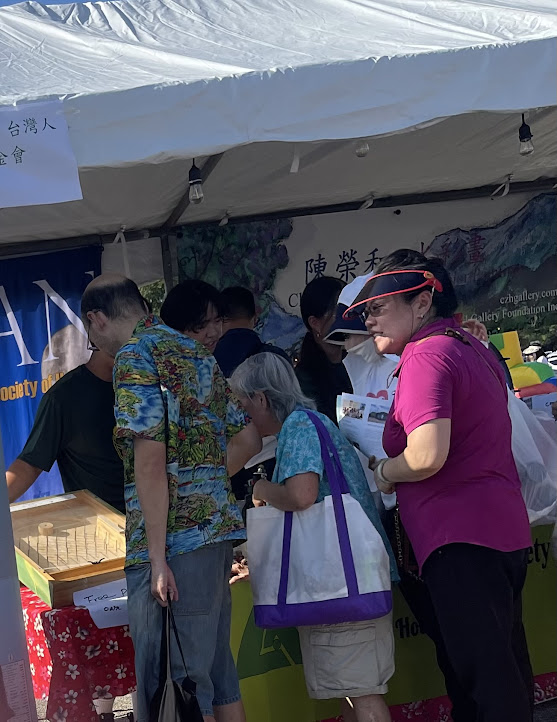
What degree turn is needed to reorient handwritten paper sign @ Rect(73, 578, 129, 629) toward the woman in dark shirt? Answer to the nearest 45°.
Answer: approximately 135° to its left

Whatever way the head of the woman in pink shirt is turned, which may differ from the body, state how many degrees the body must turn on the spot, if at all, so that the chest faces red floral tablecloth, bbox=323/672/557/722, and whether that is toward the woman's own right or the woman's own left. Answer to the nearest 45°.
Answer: approximately 90° to the woman's own right

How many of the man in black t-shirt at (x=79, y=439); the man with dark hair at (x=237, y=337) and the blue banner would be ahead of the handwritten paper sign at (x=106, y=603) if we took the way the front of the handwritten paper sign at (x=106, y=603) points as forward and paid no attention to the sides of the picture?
0

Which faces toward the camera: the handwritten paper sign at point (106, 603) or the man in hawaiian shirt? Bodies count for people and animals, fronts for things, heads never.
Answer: the handwritten paper sign

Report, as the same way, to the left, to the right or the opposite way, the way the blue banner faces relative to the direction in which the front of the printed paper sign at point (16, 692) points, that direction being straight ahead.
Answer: the same way

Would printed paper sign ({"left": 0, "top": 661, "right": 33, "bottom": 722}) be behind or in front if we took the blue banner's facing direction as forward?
in front

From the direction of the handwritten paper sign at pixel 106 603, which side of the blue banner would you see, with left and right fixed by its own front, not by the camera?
front

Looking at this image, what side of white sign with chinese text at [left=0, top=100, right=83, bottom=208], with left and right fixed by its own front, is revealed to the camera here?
front

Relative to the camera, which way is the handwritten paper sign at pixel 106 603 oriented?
toward the camera

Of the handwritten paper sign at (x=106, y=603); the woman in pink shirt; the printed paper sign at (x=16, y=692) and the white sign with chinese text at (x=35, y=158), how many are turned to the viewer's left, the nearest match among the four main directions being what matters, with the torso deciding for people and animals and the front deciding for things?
1

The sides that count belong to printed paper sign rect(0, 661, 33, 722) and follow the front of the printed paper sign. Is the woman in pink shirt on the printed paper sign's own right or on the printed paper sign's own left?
on the printed paper sign's own left

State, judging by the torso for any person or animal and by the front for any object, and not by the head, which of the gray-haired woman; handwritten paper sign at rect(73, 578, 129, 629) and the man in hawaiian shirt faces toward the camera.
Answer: the handwritten paper sign

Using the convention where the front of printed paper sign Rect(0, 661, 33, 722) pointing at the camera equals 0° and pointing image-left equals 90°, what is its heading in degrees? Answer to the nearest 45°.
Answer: approximately 0°

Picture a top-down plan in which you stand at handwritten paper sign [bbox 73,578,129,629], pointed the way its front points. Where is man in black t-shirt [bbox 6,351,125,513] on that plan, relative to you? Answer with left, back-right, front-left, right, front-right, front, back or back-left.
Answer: back

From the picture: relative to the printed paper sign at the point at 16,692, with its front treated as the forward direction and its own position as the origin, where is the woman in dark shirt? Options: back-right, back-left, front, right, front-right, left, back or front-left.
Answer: back-left
